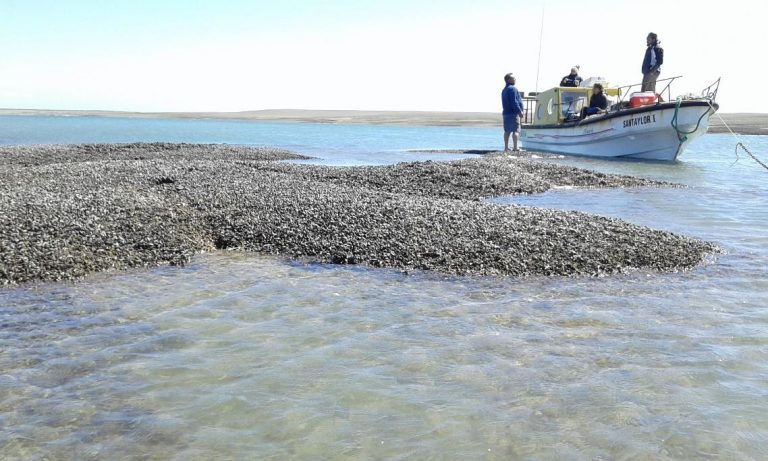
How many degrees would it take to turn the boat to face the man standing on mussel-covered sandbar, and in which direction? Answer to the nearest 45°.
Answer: approximately 135° to its right

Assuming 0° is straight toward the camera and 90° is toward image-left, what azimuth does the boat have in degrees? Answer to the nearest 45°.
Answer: approximately 315°

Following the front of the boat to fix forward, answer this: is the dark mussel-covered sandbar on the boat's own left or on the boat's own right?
on the boat's own right
